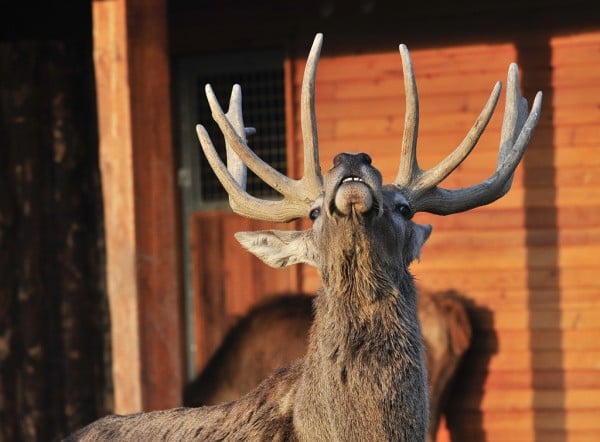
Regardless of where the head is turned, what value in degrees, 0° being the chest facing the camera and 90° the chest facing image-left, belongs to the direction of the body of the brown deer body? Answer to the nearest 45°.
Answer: approximately 90°

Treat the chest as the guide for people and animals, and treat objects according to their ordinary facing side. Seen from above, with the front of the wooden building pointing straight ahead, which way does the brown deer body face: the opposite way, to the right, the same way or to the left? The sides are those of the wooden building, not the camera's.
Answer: to the right

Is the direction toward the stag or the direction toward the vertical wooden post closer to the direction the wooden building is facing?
the stag

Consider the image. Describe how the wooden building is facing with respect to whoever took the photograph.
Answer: facing the viewer

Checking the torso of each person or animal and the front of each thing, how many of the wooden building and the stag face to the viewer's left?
0

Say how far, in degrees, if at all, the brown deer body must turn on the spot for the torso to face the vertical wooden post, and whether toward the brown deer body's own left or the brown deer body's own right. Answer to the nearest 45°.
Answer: approximately 45° to the brown deer body's own left

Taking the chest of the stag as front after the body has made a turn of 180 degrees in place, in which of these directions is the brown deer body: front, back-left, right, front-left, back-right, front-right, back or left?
front-right

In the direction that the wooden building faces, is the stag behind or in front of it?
in front

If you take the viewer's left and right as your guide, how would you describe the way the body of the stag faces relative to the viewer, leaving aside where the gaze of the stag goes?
facing the viewer and to the right of the viewer
